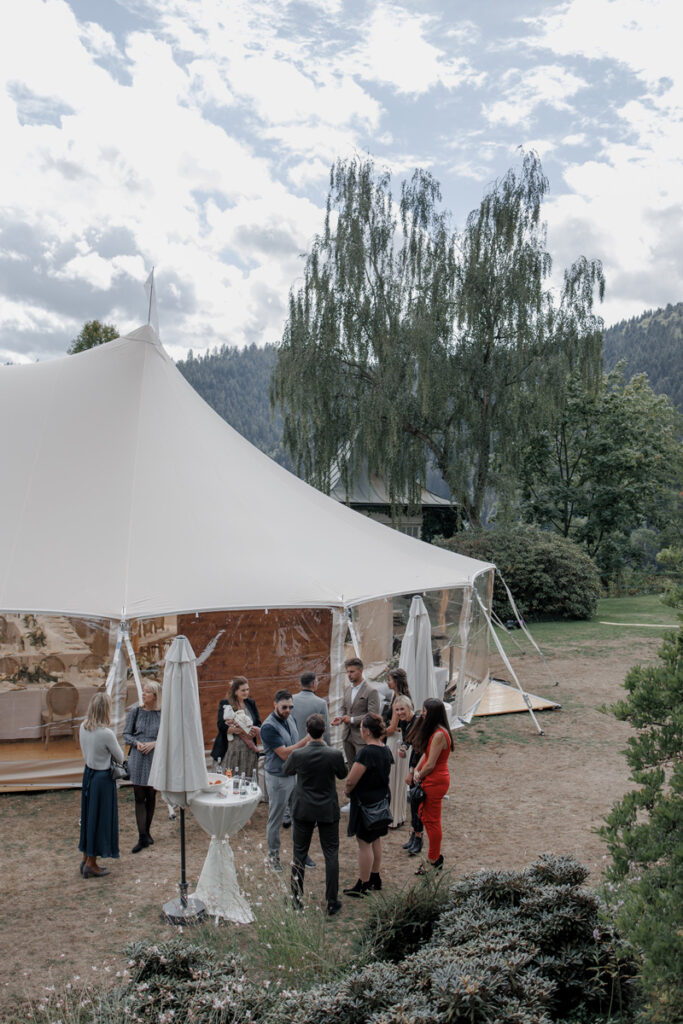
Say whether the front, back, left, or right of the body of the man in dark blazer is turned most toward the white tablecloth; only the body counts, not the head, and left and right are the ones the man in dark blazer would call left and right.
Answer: left

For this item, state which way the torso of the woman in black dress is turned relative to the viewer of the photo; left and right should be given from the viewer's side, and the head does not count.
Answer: facing away from the viewer and to the left of the viewer

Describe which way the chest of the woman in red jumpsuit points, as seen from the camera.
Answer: to the viewer's left

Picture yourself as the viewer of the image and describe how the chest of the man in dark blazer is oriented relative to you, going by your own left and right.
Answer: facing away from the viewer

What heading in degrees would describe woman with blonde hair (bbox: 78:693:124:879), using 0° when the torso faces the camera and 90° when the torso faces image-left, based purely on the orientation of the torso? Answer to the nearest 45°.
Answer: approximately 225°

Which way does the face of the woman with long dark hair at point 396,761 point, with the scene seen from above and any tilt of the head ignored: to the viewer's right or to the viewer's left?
to the viewer's left

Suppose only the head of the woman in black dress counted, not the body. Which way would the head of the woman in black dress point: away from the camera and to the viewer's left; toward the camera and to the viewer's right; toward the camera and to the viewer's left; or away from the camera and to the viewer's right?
away from the camera and to the viewer's left

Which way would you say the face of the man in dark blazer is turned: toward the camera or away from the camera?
away from the camera

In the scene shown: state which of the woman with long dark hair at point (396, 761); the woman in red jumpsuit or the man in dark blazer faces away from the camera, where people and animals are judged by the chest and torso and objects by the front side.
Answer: the man in dark blazer
